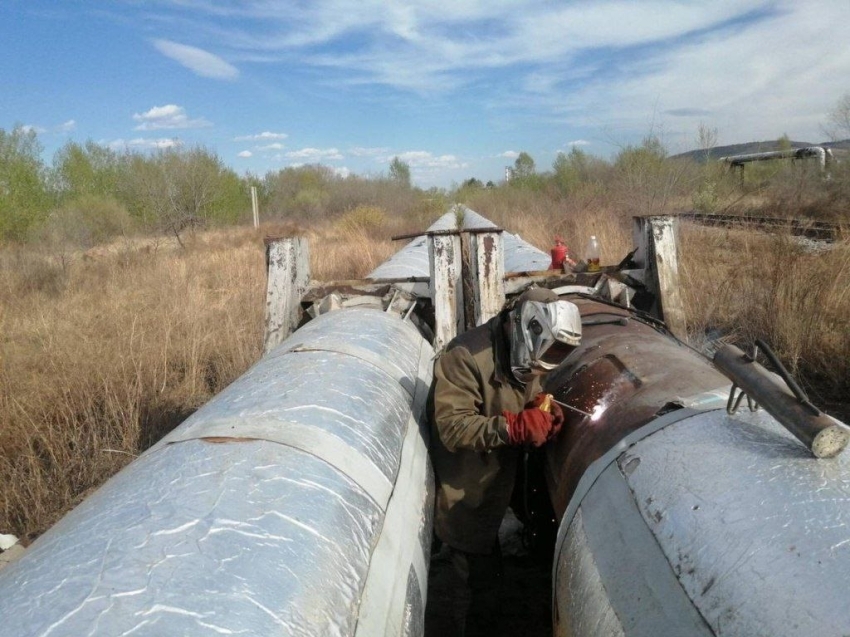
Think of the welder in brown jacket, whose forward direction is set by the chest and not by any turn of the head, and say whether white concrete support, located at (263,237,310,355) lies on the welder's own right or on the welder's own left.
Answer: on the welder's own left

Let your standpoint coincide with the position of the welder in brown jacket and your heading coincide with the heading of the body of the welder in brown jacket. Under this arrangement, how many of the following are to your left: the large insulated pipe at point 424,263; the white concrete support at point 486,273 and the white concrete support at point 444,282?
3

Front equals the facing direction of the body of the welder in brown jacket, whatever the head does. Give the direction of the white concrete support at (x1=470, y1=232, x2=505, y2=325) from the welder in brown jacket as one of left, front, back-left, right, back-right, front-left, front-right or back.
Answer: left

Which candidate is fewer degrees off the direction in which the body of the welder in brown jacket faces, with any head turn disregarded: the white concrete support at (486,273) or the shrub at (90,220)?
the white concrete support

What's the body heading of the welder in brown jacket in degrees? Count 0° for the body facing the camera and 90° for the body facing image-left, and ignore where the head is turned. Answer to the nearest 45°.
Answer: approximately 270°

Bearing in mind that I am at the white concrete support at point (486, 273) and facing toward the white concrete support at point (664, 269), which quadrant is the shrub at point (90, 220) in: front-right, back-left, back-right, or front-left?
back-left

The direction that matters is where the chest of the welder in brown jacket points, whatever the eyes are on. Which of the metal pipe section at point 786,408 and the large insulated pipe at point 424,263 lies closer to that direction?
the metal pipe section
